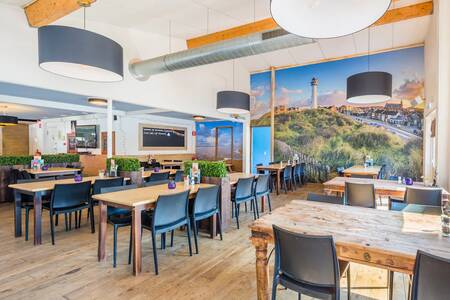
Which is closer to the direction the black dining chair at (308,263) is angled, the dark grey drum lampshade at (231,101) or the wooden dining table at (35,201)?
the dark grey drum lampshade

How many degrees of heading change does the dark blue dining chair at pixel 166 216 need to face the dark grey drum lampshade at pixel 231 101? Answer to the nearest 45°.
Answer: approximately 90° to its right

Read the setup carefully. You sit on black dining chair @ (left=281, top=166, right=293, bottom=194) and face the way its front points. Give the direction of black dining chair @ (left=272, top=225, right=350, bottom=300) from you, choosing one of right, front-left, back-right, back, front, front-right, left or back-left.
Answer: back-left

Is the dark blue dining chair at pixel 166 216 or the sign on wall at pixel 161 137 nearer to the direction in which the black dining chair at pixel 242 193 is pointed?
the sign on wall

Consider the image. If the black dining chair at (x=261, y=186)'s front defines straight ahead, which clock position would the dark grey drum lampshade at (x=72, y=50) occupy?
The dark grey drum lampshade is roughly at 9 o'clock from the black dining chair.

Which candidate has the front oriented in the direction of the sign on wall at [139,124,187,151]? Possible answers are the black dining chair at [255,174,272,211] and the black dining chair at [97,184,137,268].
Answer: the black dining chair at [255,174,272,211]

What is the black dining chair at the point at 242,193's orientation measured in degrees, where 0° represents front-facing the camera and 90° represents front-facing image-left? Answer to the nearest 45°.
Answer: approximately 135°

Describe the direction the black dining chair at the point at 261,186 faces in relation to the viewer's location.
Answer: facing away from the viewer and to the left of the viewer
